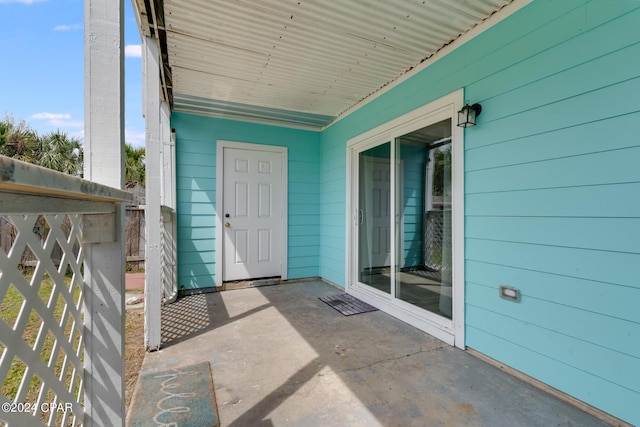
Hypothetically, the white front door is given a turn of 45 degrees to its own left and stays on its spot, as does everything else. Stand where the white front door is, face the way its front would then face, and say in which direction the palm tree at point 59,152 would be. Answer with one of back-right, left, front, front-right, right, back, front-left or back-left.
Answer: back

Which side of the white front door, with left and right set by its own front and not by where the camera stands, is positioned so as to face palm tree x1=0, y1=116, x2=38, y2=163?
right

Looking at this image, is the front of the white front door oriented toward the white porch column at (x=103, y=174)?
yes

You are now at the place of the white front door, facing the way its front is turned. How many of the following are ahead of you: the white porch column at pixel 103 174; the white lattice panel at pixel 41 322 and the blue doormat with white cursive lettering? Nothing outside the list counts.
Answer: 3

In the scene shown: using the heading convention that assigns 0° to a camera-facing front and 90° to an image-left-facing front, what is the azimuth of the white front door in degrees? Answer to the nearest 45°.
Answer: approximately 0°

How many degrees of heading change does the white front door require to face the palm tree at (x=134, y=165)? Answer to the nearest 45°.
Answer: approximately 135° to its right

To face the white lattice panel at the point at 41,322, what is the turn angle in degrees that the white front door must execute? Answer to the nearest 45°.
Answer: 0° — it already faces it

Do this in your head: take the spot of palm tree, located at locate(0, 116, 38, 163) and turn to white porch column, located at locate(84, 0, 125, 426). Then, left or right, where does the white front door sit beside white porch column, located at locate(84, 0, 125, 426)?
left

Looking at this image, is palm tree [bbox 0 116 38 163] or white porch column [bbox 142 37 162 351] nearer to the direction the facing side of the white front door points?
the white porch column

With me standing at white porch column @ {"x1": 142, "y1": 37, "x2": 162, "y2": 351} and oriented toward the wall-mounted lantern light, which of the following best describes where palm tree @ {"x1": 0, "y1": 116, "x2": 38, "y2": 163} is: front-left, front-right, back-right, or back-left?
back-left

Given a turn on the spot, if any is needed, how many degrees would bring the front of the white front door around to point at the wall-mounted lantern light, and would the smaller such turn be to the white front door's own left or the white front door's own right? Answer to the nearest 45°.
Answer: approximately 45° to the white front door's own left

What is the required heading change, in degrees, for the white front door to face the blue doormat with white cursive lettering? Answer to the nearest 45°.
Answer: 0° — it already faces it
